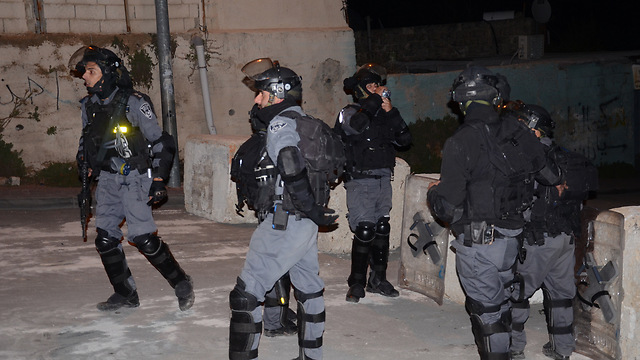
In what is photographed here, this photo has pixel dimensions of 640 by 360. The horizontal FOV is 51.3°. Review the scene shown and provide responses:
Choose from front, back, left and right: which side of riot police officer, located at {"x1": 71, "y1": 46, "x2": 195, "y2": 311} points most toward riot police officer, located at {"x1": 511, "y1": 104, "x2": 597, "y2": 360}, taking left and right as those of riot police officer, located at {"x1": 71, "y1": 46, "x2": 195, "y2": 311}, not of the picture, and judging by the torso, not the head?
left

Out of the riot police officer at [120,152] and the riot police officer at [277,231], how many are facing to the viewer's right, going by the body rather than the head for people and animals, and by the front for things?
0

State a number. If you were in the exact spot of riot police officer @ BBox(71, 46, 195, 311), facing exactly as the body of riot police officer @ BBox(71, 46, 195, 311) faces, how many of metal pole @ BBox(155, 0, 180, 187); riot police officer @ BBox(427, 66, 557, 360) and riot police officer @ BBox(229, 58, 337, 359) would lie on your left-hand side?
2

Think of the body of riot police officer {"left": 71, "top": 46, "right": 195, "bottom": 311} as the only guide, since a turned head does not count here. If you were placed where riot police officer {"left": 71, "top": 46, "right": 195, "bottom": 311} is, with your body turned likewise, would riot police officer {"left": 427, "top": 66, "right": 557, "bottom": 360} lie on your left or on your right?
on your left

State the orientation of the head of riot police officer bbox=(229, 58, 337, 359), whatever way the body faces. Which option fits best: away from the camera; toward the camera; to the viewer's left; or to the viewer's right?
to the viewer's left
